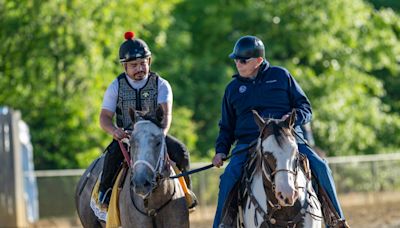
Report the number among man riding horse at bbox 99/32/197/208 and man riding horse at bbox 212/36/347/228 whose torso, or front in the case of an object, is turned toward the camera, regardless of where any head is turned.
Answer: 2

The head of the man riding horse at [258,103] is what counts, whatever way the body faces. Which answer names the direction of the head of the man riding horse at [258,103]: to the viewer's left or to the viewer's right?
to the viewer's left

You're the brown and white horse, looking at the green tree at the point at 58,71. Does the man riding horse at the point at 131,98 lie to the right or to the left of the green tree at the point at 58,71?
left

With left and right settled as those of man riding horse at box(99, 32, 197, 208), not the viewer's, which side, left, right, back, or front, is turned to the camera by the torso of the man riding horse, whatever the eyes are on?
front

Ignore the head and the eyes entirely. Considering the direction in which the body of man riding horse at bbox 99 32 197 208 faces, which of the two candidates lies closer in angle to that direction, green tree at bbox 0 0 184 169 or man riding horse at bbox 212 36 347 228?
the man riding horse

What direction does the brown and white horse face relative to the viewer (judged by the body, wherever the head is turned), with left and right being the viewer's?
facing the viewer

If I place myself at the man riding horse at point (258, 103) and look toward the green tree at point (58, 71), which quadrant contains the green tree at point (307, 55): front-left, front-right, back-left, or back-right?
front-right

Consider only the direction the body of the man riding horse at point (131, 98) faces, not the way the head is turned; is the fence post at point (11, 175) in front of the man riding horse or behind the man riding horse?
behind

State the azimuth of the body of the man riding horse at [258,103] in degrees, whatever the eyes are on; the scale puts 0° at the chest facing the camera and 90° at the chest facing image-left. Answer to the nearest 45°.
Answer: approximately 0°

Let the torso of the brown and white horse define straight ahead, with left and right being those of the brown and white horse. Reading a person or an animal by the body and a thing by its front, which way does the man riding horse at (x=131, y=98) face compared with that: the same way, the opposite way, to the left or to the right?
the same way

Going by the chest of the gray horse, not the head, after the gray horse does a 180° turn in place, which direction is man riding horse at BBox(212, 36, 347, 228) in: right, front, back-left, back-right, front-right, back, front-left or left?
back-right

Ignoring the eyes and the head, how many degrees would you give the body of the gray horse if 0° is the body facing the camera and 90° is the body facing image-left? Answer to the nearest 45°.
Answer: approximately 315°

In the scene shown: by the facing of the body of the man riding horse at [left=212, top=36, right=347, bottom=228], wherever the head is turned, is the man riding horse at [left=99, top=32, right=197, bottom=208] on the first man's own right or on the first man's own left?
on the first man's own right

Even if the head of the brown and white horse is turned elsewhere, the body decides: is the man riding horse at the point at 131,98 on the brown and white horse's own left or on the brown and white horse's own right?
on the brown and white horse's own right

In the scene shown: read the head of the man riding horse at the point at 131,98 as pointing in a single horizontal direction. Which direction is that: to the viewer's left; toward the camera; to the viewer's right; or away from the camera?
toward the camera

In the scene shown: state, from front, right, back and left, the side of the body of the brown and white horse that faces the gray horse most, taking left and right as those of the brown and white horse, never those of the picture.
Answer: right

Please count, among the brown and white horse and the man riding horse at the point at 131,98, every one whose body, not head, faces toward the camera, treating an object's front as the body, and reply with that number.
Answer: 2

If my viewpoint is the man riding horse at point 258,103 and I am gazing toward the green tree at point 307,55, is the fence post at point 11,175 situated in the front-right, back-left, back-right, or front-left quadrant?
front-left

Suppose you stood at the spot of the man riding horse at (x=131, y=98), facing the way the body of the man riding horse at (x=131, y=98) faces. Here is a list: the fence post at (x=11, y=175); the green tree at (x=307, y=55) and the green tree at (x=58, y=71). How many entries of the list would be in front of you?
0
